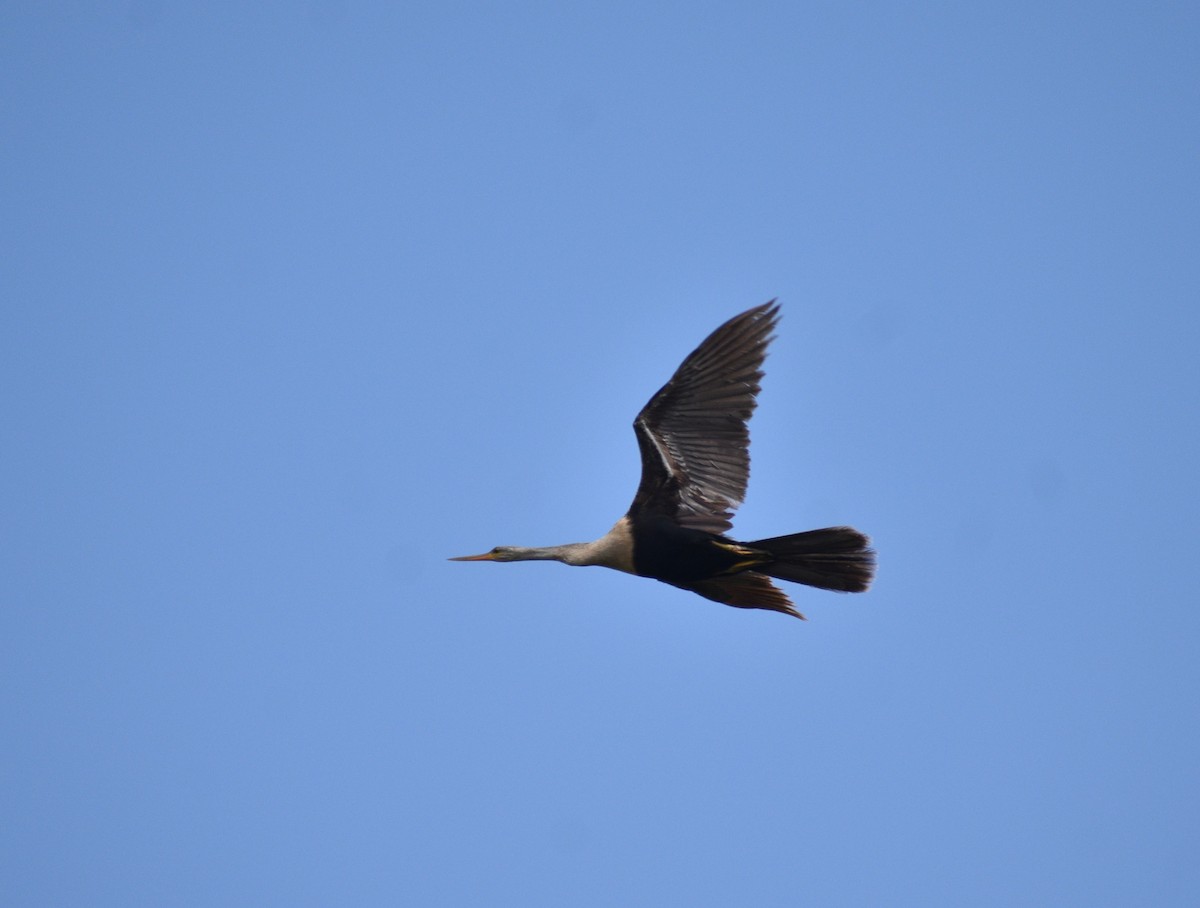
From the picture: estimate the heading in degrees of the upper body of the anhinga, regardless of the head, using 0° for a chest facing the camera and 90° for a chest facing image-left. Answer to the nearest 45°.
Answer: approximately 90°
